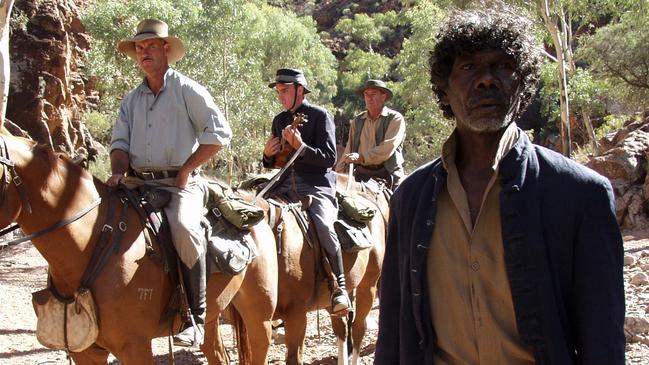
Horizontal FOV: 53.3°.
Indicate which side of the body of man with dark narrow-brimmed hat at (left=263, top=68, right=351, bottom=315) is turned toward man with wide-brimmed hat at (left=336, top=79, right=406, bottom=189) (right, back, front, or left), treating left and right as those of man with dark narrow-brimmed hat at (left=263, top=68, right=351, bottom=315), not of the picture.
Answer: back

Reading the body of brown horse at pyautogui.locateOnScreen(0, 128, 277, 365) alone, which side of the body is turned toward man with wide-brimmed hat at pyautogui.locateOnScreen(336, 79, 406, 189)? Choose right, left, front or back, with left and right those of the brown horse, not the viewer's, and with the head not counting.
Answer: back

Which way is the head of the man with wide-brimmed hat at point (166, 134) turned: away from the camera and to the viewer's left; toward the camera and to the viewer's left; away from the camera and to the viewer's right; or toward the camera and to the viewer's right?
toward the camera and to the viewer's left

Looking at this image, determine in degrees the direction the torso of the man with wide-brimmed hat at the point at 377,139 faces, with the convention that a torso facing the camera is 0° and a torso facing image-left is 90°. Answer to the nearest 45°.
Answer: approximately 45°

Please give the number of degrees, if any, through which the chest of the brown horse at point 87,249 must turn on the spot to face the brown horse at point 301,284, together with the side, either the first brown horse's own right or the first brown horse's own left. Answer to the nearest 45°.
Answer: approximately 180°

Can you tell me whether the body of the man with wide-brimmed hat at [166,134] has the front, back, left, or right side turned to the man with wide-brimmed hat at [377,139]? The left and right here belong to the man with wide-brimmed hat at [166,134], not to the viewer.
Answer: back

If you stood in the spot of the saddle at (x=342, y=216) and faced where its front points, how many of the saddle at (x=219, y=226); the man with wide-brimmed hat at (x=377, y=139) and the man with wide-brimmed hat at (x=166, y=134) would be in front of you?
2

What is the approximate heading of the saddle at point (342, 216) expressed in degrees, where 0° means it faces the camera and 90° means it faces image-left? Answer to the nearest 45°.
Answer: approximately 45°

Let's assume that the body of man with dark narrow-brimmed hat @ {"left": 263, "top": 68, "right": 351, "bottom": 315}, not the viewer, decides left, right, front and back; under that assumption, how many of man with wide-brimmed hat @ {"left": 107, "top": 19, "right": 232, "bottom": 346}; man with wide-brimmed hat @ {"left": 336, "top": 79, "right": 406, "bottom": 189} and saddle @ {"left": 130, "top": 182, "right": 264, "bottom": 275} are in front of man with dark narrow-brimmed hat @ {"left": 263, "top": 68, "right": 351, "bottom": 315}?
2

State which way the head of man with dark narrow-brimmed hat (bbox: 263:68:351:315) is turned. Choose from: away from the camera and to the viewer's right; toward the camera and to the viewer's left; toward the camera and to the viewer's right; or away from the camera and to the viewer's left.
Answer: toward the camera and to the viewer's left

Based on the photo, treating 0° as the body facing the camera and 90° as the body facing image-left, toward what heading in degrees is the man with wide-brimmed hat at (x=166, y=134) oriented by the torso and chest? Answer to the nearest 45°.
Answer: approximately 45°
